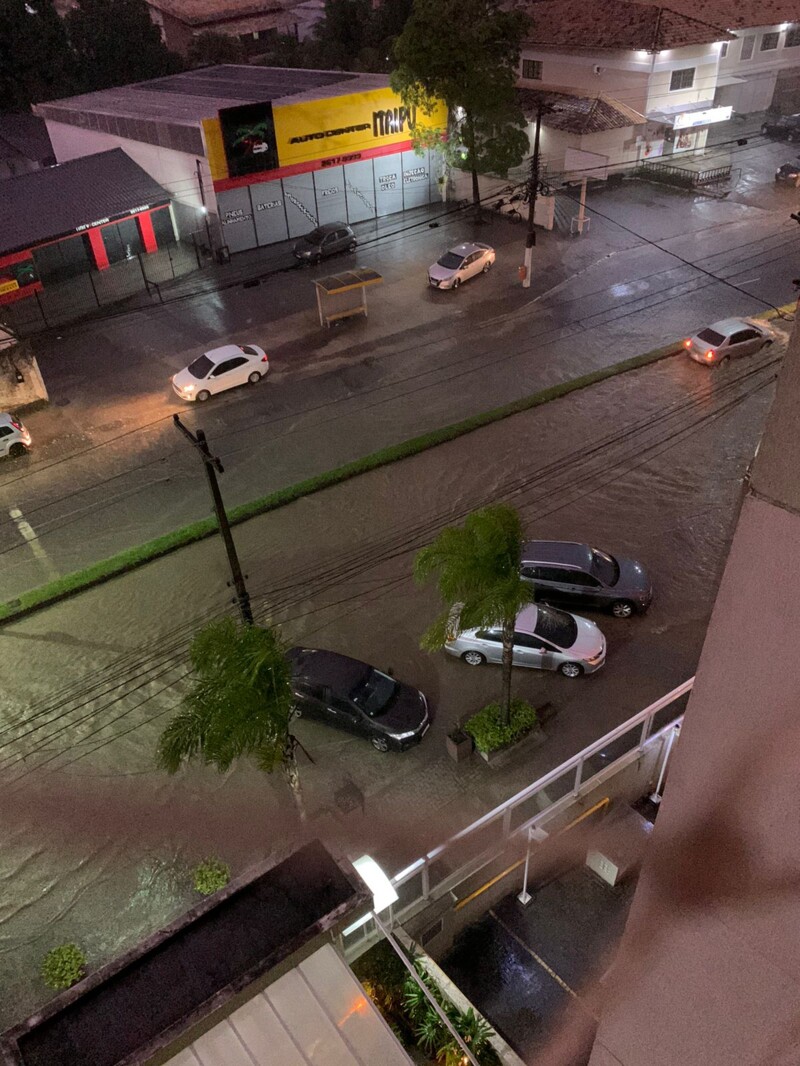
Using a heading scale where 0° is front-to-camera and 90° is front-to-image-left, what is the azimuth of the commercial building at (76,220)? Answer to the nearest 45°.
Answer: approximately 315°

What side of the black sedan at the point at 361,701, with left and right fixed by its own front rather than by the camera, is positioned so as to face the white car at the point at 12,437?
back

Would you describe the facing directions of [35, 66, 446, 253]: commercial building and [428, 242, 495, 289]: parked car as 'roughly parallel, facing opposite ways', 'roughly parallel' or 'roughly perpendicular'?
roughly perpendicular

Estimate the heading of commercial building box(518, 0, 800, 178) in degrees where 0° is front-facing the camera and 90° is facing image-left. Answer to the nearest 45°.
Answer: approximately 315°

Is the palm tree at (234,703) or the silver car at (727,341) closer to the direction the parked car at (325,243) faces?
the palm tree

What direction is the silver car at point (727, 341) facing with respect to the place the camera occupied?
facing away from the viewer and to the right of the viewer

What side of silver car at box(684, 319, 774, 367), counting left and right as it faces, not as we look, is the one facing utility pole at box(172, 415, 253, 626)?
back

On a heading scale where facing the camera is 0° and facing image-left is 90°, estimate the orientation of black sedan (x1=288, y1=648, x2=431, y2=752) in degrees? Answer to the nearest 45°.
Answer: approximately 315°

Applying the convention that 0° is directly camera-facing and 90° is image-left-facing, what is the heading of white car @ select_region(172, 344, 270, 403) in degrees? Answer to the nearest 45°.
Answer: approximately 45°

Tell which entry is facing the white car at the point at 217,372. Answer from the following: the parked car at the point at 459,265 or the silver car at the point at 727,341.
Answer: the parked car

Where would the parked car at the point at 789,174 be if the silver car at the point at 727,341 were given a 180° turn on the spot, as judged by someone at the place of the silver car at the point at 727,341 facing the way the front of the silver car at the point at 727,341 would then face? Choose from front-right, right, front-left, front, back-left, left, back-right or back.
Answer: back-right

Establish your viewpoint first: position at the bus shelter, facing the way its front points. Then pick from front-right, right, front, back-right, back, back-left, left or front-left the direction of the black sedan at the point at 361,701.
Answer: front-right

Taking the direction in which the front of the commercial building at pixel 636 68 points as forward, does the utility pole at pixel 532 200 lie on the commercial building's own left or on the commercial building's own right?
on the commercial building's own right

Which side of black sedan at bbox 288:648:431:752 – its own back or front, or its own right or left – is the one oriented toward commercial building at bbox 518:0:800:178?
left

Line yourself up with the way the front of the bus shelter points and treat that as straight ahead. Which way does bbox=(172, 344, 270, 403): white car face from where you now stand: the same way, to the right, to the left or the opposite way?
to the right

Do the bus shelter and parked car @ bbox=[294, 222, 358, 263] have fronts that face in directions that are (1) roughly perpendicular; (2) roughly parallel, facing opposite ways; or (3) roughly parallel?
roughly perpendicular
